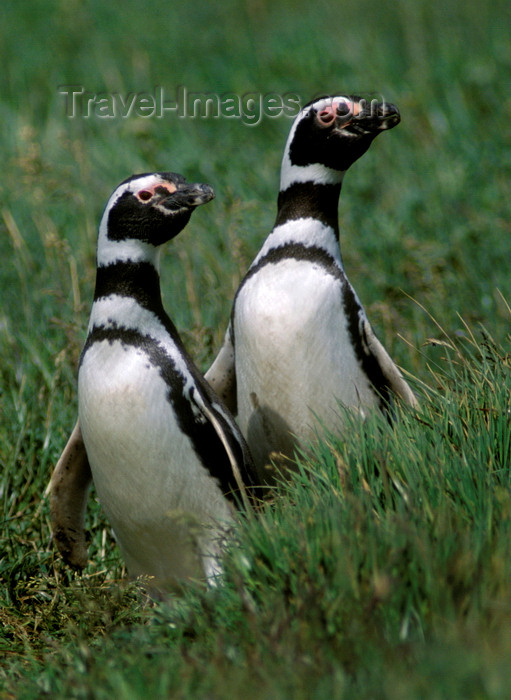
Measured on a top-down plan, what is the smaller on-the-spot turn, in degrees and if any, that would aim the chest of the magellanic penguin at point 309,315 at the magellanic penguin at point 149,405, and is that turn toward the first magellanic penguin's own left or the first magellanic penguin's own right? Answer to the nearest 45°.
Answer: approximately 45° to the first magellanic penguin's own right

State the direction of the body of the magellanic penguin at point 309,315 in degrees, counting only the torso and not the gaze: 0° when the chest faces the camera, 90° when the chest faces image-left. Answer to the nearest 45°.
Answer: approximately 0°

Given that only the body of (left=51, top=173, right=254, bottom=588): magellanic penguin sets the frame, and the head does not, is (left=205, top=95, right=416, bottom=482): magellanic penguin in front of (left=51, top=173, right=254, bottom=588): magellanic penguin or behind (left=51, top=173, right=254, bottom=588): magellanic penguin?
behind

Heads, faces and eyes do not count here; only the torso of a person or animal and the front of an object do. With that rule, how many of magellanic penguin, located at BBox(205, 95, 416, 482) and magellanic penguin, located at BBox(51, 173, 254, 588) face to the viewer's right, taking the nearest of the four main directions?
0

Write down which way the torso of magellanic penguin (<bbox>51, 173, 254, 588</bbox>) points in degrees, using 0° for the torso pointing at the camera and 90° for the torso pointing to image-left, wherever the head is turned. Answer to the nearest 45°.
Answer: approximately 45°
